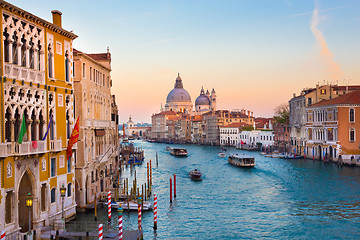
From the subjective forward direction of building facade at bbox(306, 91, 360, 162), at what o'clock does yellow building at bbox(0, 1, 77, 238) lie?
The yellow building is roughly at 11 o'clock from the building facade.

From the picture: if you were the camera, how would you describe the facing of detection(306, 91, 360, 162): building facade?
facing the viewer and to the left of the viewer

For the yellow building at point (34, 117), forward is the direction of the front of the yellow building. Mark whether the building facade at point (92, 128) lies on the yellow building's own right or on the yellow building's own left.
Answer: on the yellow building's own left

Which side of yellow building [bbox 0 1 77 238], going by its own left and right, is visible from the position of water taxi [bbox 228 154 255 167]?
left

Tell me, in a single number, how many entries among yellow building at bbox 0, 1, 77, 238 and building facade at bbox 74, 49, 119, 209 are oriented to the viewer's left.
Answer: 0

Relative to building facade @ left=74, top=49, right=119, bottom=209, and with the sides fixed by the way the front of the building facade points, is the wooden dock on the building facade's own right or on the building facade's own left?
on the building facade's own right

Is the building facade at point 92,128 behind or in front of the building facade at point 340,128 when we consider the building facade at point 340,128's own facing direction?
in front

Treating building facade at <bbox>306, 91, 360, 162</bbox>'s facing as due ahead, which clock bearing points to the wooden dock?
The wooden dock is roughly at 11 o'clock from the building facade.

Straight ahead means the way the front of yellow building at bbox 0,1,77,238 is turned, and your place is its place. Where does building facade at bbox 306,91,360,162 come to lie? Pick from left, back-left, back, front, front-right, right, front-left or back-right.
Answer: left

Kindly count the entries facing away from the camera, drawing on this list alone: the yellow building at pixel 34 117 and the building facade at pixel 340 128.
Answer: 0

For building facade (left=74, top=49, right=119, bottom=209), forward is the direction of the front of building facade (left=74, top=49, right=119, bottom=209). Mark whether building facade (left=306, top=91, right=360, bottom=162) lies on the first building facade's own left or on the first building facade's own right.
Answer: on the first building facade's own left

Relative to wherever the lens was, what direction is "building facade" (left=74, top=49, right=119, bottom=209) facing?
facing the viewer and to the right of the viewer
